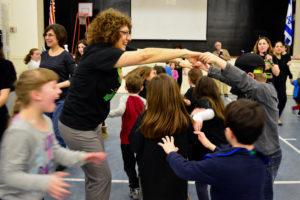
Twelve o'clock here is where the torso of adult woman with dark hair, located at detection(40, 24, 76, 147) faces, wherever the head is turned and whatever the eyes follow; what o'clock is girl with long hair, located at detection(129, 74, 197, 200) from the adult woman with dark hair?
The girl with long hair is roughly at 10 o'clock from the adult woman with dark hair.

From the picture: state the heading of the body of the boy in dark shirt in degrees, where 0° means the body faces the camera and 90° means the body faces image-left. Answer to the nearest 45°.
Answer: approximately 135°

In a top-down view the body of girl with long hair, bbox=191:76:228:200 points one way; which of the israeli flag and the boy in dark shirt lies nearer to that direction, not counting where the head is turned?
the israeli flag

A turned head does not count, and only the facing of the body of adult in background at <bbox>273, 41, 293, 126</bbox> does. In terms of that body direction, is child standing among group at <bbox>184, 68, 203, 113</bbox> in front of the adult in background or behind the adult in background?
in front

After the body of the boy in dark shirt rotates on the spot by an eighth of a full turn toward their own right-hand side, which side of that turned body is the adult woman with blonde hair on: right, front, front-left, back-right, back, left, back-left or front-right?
front

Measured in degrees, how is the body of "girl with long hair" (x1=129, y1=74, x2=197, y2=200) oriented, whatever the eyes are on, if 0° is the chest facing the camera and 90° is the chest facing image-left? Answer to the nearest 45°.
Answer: approximately 180°

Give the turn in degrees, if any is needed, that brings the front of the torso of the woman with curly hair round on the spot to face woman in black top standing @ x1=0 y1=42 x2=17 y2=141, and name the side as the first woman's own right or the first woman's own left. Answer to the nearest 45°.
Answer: approximately 135° to the first woman's own left

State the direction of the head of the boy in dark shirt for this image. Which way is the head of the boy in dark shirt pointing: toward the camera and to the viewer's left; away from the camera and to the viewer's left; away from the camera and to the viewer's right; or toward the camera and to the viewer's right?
away from the camera and to the viewer's left

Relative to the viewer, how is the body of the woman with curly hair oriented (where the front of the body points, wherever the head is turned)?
to the viewer's right

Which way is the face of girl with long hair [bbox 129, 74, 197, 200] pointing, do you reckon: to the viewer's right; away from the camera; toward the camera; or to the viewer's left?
away from the camera

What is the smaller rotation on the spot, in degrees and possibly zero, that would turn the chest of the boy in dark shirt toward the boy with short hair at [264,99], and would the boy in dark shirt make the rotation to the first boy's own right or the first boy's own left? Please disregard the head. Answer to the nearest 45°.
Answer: approximately 45° to the first boy's own right

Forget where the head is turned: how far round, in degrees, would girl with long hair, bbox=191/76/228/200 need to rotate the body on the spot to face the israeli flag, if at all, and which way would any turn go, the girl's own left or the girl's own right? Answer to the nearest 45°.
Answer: approximately 45° to the girl's own right
